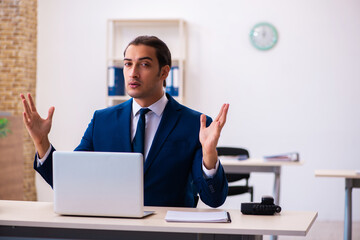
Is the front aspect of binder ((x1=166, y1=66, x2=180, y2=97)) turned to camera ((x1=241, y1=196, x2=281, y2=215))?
yes

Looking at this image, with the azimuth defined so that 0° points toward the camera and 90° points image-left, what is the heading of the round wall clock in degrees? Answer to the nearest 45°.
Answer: approximately 0°

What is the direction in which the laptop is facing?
away from the camera

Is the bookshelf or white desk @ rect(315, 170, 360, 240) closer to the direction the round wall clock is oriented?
the white desk

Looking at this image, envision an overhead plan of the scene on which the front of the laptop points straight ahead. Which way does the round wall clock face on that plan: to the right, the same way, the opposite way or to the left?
the opposite way

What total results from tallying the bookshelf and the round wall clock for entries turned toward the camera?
2

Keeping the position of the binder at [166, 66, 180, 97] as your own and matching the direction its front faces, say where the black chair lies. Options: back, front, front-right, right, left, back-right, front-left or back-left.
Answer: front-left

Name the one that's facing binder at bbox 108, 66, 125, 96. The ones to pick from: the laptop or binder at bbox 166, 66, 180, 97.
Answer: the laptop

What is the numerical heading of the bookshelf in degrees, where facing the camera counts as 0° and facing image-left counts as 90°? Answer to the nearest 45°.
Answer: approximately 0°

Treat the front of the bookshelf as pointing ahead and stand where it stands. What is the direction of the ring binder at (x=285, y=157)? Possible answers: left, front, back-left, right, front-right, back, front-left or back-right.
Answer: front-left

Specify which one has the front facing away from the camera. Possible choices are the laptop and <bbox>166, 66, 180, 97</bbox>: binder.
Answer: the laptop

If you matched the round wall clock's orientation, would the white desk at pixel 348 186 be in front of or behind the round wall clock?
in front
